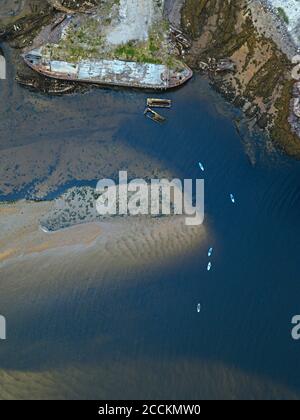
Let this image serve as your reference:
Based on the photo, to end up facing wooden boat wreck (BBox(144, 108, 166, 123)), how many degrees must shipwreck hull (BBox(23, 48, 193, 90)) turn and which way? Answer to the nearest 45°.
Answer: approximately 45° to its right

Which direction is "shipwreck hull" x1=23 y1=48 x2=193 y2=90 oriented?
to the viewer's right
